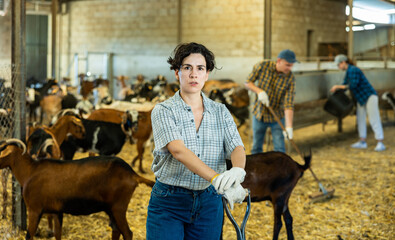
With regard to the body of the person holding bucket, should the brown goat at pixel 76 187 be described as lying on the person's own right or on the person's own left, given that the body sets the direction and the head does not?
on the person's own left

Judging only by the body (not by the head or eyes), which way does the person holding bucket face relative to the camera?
to the viewer's left

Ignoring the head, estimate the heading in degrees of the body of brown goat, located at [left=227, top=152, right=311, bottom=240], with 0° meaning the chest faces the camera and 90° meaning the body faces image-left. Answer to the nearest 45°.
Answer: approximately 90°

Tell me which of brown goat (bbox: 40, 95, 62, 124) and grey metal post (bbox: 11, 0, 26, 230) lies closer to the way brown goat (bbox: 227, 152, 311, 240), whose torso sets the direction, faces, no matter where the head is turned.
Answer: the grey metal post

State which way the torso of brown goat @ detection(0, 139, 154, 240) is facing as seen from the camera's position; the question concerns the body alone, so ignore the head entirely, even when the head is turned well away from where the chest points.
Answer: to the viewer's left

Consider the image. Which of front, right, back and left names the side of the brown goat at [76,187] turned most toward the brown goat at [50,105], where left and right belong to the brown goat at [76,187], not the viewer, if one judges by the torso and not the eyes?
right
